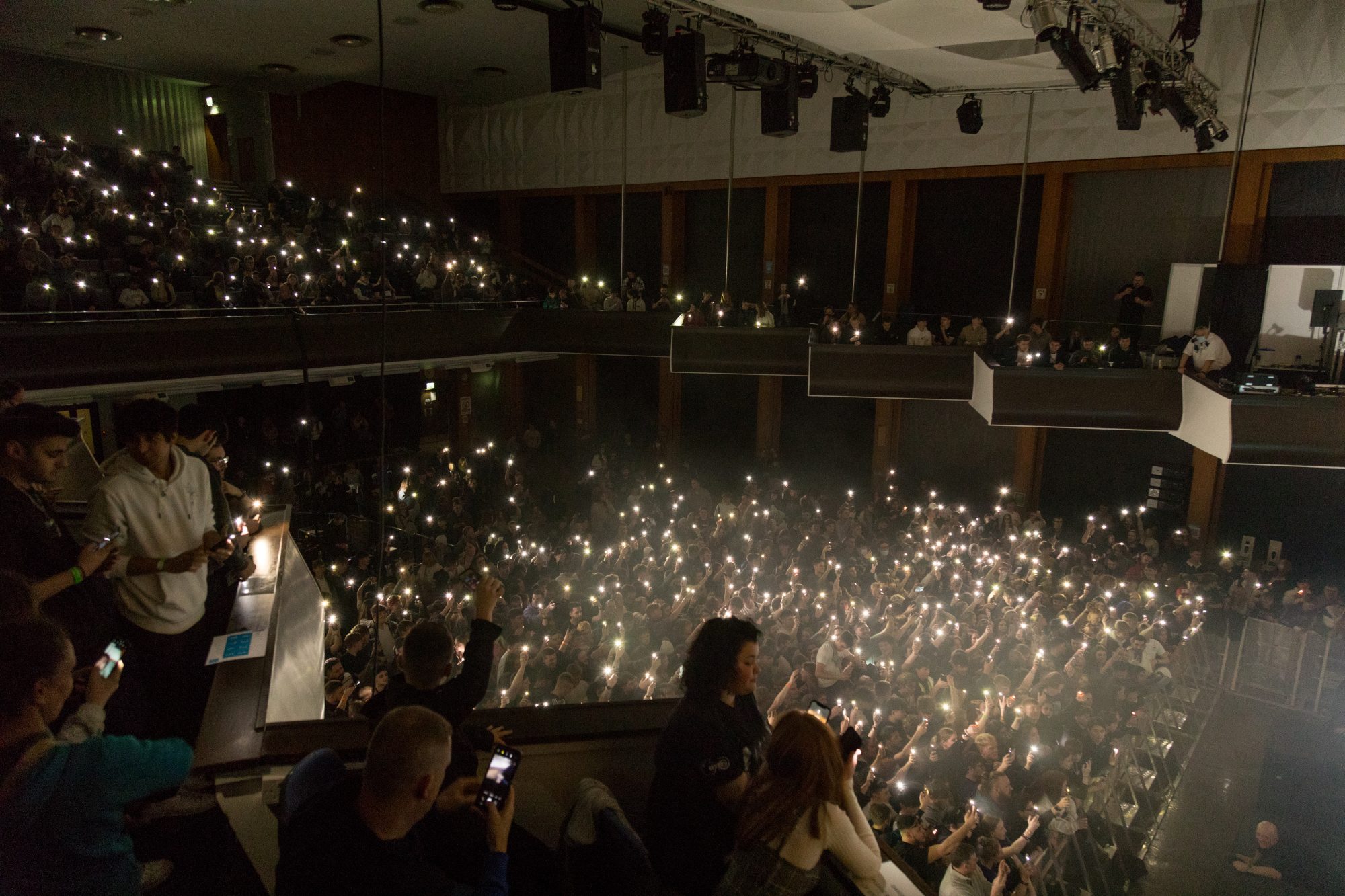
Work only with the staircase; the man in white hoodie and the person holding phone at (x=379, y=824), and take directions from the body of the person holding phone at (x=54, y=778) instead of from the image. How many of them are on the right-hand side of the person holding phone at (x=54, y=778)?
1

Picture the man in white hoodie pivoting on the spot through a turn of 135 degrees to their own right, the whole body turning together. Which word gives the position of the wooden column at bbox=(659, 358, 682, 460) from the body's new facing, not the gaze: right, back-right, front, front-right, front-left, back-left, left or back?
back-right

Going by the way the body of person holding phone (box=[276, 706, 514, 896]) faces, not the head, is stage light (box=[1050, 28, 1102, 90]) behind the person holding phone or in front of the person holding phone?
in front

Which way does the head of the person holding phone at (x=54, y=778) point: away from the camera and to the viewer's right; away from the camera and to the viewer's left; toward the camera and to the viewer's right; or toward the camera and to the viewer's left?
away from the camera and to the viewer's right

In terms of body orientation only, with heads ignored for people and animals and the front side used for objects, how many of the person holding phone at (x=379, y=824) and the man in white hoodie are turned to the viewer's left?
0

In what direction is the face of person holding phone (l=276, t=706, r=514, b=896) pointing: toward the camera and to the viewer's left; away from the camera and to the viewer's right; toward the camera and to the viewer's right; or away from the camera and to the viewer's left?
away from the camera and to the viewer's right

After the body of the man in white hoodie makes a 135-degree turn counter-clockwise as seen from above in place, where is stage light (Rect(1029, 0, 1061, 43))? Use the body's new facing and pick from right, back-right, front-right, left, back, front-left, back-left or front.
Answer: right

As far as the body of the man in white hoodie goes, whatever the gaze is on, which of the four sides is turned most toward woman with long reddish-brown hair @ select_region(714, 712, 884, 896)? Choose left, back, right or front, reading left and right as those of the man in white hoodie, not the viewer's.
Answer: front

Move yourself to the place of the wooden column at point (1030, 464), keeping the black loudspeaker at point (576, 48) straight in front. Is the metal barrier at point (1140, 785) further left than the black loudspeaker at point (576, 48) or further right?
left

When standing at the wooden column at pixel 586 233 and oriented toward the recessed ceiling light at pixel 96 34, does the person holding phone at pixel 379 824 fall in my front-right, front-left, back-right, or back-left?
front-left

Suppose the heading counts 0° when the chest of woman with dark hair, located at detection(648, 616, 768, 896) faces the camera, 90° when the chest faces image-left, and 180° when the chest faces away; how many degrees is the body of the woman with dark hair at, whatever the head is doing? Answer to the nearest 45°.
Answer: approximately 270°

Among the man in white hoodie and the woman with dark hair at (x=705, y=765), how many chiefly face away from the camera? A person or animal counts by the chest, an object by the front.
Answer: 0

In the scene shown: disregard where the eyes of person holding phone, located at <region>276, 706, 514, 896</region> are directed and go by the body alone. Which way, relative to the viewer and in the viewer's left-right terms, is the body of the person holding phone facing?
facing away from the viewer and to the right of the viewer

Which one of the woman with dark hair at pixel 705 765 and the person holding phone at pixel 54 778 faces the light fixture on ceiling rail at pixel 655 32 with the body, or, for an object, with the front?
the person holding phone

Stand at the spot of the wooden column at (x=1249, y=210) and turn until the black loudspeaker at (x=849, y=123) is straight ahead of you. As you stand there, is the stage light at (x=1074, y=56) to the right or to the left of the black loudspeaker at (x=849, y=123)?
left

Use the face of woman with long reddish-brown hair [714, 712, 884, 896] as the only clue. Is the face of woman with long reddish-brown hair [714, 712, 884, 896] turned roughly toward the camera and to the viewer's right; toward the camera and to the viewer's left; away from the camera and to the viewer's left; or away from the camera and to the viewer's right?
away from the camera and to the viewer's right

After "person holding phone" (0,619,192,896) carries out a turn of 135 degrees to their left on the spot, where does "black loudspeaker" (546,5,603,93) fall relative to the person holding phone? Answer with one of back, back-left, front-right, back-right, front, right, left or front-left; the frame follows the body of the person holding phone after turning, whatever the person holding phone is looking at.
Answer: back-right

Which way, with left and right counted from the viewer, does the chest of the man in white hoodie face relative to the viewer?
facing the viewer and to the right of the viewer

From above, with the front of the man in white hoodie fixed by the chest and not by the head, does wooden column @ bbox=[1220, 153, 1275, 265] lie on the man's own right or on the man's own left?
on the man's own left

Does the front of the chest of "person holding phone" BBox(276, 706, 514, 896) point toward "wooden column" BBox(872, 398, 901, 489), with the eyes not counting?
yes
